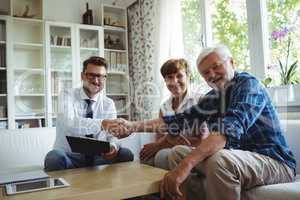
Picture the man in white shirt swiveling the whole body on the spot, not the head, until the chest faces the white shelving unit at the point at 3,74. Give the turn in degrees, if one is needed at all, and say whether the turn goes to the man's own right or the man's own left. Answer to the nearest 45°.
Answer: approximately 135° to the man's own right

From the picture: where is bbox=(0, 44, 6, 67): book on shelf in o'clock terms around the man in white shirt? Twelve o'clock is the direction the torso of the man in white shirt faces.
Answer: The book on shelf is roughly at 5 o'clock from the man in white shirt.

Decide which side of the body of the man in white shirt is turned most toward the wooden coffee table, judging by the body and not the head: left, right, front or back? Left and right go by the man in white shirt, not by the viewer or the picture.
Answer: front

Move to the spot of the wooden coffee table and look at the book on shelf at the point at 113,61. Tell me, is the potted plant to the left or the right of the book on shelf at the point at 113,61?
right

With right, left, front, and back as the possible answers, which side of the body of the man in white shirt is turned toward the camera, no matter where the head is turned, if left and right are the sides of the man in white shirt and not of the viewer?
front

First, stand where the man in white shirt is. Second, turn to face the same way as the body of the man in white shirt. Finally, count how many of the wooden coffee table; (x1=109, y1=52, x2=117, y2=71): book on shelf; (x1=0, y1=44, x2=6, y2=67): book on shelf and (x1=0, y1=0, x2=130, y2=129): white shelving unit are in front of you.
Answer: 1

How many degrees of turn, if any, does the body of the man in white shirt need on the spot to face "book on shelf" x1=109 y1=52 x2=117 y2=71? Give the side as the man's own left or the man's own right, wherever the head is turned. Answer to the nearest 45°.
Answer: approximately 180°

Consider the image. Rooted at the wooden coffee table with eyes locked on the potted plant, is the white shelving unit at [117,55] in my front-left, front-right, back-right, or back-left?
front-left
